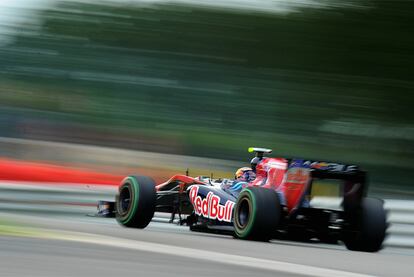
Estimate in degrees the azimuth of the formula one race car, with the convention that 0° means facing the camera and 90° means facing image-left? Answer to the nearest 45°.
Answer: approximately 135°
